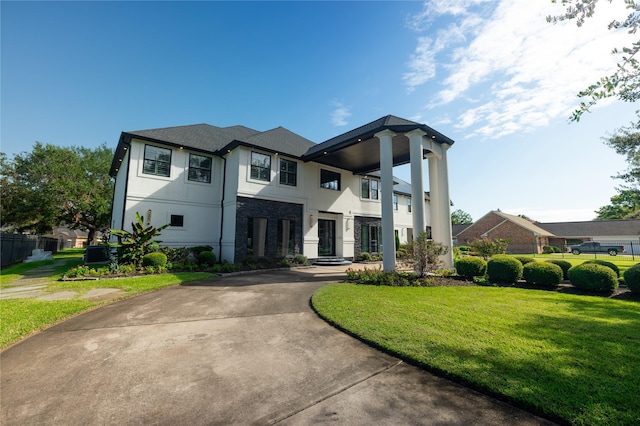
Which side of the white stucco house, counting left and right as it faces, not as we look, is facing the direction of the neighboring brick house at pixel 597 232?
left

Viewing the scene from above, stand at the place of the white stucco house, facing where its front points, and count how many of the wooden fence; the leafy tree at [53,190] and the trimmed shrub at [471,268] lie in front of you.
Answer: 1

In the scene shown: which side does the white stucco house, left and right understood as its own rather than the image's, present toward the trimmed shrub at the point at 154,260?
right

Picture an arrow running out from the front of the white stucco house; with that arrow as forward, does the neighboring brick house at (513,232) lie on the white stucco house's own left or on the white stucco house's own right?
on the white stucco house's own left

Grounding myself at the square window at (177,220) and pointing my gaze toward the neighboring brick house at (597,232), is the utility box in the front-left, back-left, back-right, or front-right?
back-left

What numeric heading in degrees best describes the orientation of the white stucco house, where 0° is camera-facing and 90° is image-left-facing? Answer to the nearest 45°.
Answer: approximately 315°

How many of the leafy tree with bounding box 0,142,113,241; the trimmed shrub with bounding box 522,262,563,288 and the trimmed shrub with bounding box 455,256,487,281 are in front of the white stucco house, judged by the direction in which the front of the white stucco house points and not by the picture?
2

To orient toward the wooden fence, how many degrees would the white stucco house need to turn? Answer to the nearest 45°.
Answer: approximately 135° to its right

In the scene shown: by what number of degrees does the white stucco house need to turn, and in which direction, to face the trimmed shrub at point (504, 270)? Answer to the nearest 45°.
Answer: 0° — it already faces it

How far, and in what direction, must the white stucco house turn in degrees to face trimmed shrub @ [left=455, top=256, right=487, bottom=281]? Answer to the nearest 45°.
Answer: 0° — it already faces it
